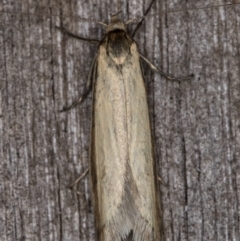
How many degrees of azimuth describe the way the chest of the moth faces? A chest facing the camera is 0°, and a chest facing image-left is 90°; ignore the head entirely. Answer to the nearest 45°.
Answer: approximately 180°
